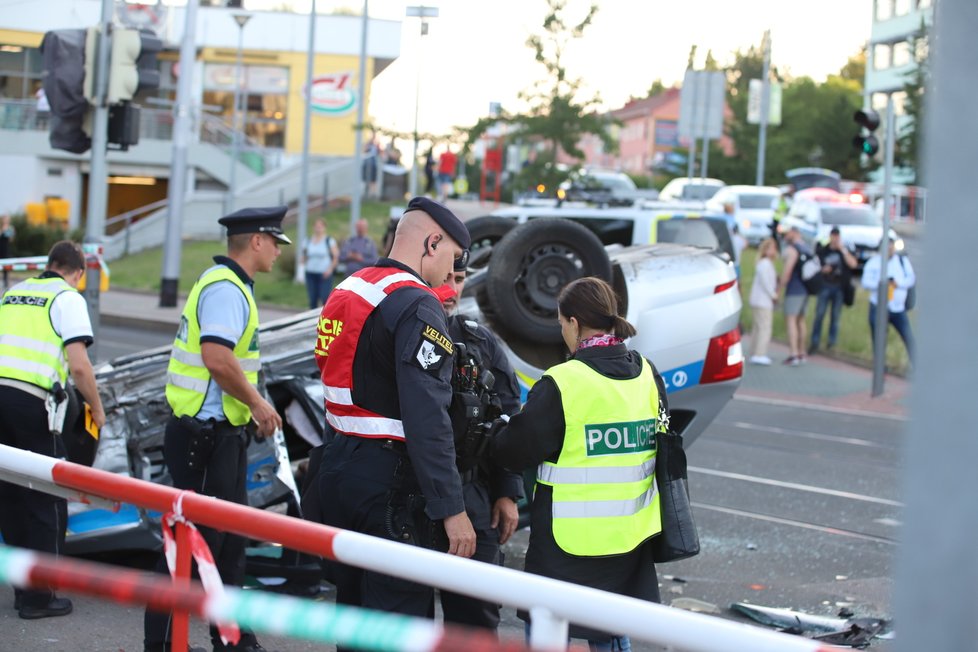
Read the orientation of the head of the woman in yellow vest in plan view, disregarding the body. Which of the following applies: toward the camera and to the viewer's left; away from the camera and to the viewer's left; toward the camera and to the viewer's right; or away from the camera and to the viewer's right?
away from the camera and to the viewer's left

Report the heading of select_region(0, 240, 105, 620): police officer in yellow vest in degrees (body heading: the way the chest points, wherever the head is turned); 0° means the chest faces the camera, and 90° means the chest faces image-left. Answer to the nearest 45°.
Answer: approximately 225°

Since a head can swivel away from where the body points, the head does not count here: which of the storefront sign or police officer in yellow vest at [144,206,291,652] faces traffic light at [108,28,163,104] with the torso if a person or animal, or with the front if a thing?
the storefront sign

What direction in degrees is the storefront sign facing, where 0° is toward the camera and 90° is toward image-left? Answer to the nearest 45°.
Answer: approximately 0°

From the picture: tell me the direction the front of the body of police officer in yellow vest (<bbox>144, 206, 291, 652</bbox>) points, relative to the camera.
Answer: to the viewer's right

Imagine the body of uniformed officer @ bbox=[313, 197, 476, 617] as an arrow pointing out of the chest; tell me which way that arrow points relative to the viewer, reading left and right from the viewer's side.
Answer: facing away from the viewer and to the right of the viewer

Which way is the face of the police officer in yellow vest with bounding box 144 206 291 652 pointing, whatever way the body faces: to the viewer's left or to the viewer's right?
to the viewer's right
